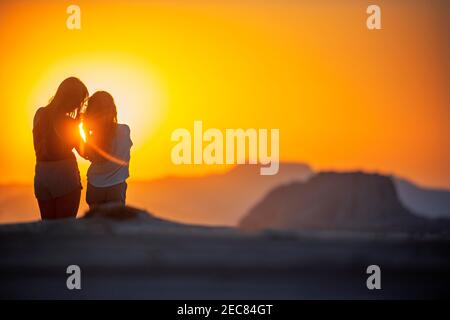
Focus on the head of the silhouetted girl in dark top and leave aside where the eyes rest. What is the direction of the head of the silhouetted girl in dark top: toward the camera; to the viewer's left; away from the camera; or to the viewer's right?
to the viewer's right

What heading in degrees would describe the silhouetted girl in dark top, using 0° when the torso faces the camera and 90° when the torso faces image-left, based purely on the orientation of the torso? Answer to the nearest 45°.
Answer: approximately 225°

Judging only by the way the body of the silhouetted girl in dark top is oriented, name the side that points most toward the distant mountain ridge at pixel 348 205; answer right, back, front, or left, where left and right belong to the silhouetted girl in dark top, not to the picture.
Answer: front
